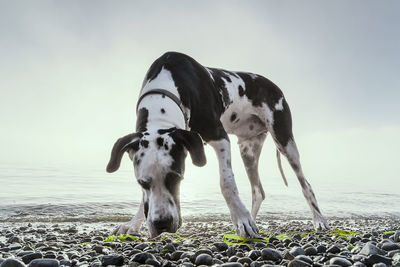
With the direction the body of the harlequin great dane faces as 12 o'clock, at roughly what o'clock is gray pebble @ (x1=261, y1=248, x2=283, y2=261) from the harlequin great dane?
The gray pebble is roughly at 10 o'clock from the harlequin great dane.

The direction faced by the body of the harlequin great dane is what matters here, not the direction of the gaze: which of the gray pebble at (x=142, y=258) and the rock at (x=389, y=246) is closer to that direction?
the gray pebble

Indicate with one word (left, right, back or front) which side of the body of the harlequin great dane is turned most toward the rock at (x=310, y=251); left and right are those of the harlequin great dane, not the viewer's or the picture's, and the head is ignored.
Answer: left

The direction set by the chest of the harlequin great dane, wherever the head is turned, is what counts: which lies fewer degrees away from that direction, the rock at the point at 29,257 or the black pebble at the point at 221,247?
the rock

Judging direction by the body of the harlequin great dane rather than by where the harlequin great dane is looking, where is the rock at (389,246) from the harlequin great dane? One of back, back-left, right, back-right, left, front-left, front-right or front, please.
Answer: left

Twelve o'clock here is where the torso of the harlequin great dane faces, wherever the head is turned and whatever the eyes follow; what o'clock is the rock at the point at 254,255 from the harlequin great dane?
The rock is roughly at 10 o'clock from the harlequin great dane.

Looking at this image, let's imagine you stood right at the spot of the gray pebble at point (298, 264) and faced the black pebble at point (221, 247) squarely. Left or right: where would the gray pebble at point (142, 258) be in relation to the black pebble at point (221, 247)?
left

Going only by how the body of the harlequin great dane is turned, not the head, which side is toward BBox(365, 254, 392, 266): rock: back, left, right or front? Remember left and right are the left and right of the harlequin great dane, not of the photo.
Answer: left

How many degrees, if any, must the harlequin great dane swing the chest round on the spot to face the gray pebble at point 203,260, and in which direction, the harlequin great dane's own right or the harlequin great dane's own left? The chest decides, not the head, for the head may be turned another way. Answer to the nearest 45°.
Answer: approximately 45° to the harlequin great dane's own left

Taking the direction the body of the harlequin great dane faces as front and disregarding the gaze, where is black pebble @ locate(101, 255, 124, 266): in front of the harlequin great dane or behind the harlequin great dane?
in front

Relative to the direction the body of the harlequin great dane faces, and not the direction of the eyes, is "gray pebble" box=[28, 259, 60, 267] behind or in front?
in front
